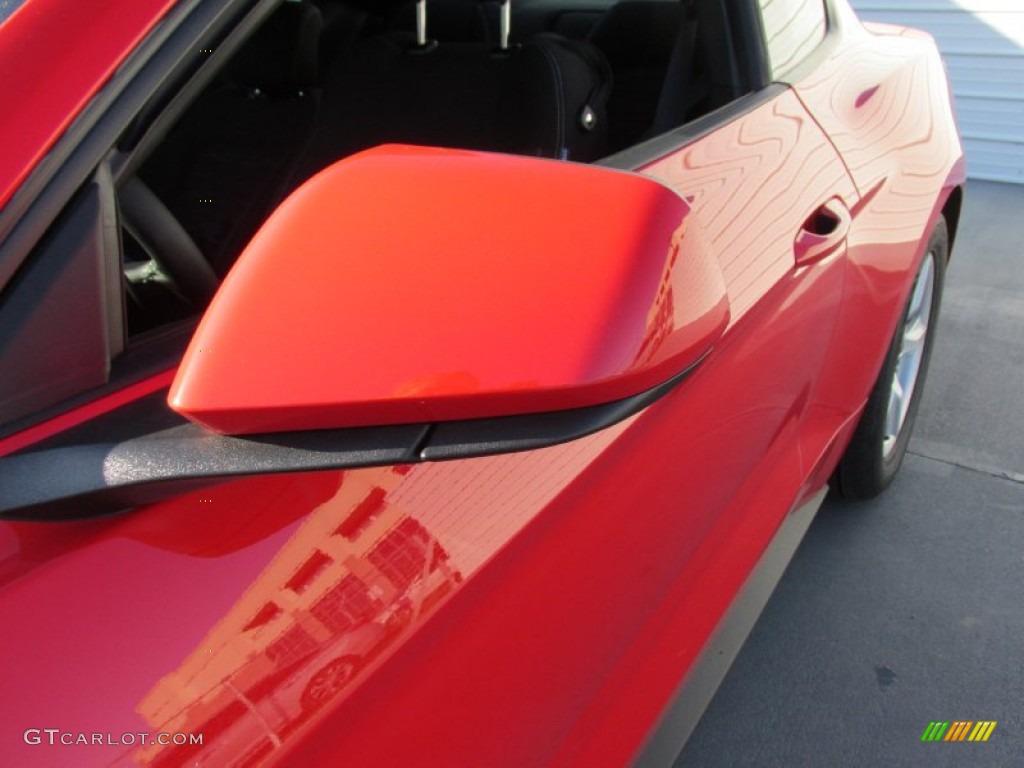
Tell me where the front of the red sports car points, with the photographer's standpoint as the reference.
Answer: facing the viewer and to the left of the viewer
